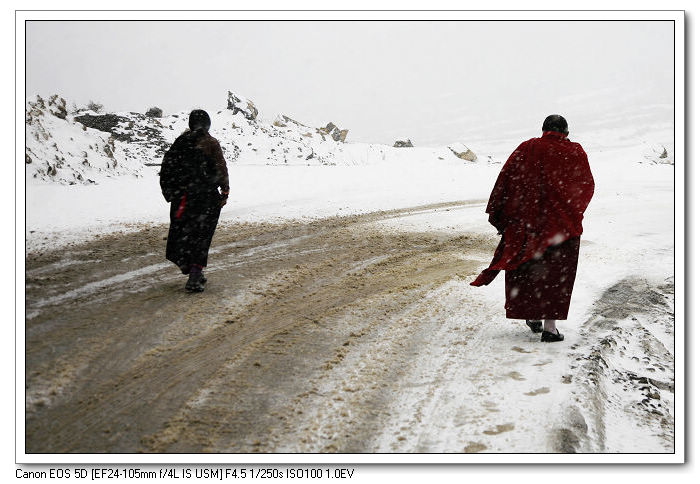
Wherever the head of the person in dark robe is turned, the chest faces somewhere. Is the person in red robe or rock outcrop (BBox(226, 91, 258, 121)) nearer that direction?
the rock outcrop

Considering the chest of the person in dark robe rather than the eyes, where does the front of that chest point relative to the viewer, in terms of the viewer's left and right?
facing away from the viewer

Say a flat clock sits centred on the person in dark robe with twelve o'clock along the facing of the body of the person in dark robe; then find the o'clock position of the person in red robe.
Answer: The person in red robe is roughly at 4 o'clock from the person in dark robe.

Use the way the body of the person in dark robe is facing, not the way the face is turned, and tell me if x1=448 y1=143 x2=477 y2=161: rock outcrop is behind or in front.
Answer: in front

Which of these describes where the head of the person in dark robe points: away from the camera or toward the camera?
away from the camera

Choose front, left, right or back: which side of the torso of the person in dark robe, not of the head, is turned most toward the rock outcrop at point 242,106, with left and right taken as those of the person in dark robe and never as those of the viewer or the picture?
front

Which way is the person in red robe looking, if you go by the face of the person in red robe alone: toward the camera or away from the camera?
away from the camera
